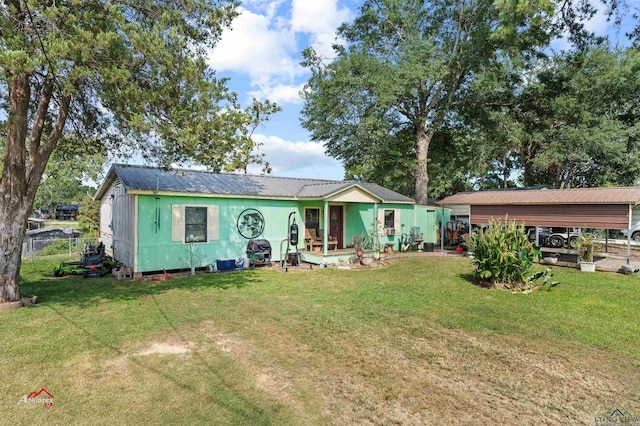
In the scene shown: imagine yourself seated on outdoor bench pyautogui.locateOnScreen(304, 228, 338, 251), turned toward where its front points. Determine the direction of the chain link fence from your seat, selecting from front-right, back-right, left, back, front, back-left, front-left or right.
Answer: back-right

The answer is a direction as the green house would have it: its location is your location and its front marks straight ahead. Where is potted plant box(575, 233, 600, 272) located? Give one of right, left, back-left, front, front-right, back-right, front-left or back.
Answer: front-left

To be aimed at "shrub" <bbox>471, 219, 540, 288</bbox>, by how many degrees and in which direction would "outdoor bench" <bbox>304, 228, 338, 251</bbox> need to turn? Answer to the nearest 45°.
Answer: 0° — it already faces it

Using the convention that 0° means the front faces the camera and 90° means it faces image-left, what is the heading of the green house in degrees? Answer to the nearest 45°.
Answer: approximately 315°

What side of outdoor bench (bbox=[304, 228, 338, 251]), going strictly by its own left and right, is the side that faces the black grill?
right

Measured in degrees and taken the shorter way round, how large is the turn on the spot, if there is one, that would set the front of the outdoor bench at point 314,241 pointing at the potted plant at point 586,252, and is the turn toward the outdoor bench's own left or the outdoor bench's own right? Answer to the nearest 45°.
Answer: approximately 45° to the outdoor bench's own left

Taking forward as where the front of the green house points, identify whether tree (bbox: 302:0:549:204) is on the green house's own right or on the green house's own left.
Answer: on the green house's own left
